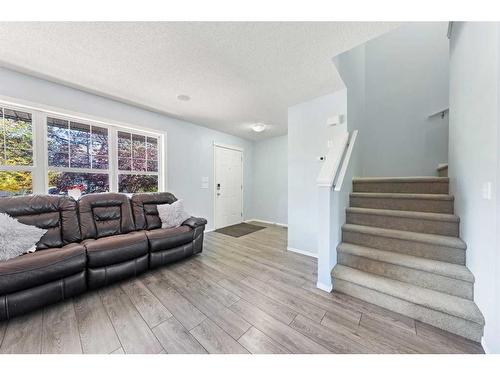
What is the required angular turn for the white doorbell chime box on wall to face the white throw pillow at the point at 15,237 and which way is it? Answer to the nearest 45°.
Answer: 0° — it already faces it

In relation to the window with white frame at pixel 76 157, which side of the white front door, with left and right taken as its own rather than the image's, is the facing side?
right

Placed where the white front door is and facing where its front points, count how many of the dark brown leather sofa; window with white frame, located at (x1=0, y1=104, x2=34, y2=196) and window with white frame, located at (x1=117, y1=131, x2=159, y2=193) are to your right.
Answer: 3
